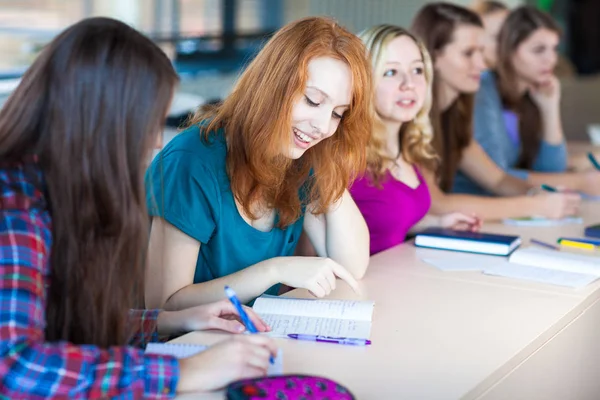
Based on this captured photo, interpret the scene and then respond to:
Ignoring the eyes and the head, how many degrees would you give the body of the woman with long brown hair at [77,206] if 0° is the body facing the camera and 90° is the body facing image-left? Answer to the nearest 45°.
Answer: approximately 270°

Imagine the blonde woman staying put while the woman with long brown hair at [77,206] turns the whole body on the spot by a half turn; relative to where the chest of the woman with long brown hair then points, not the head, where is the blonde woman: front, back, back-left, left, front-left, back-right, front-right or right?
back-right

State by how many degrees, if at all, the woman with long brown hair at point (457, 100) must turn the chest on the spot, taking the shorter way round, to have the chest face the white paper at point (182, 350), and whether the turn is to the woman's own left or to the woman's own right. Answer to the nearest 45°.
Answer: approximately 90° to the woman's own right

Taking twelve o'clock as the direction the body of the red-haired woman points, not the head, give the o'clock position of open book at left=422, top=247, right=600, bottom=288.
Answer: The open book is roughly at 10 o'clock from the red-haired woman.

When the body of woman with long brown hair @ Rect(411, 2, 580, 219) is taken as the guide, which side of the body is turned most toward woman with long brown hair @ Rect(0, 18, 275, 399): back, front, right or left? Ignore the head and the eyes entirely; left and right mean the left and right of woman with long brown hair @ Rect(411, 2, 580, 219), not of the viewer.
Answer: right

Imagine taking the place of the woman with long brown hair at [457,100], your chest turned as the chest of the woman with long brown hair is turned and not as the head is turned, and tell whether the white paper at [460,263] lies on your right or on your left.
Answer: on your right

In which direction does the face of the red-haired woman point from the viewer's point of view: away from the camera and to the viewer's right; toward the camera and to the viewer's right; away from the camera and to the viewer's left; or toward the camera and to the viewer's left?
toward the camera and to the viewer's right

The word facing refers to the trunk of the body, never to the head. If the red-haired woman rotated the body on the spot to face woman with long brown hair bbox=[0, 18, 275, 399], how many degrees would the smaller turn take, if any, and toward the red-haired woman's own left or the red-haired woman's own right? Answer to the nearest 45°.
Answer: approximately 45° to the red-haired woman's own right

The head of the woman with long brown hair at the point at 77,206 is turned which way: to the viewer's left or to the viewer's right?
to the viewer's right

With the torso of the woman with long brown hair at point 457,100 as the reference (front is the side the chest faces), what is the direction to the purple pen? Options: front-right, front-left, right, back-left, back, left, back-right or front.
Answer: right
